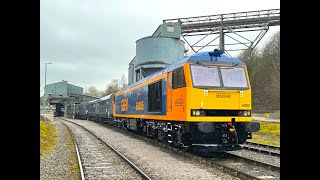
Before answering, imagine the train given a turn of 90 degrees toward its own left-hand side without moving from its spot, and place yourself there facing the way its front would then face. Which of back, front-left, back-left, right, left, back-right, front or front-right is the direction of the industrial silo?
front-left

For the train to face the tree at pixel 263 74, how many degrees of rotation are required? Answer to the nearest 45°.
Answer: approximately 135° to its left

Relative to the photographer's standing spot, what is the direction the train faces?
facing the viewer and to the right of the viewer
